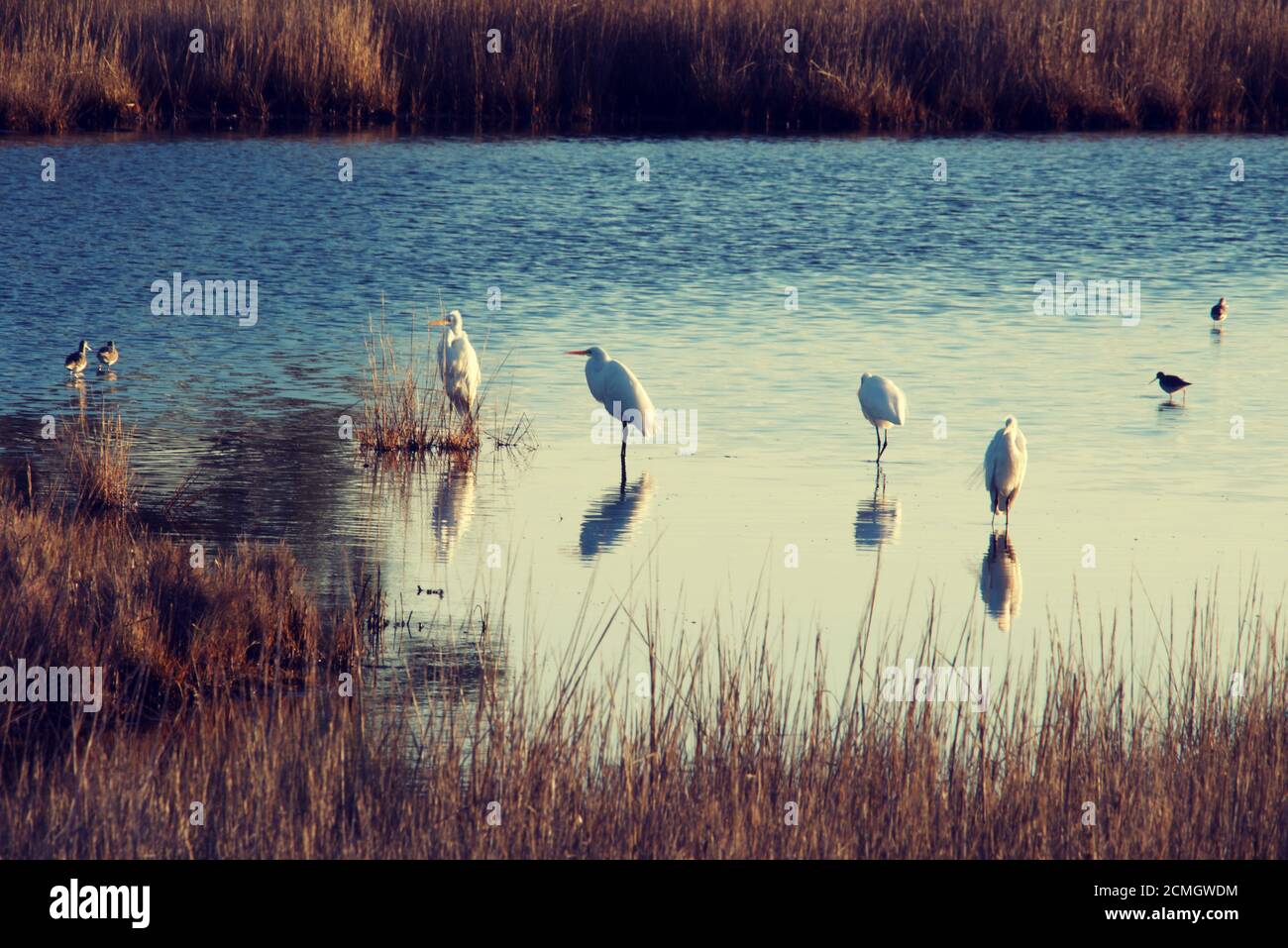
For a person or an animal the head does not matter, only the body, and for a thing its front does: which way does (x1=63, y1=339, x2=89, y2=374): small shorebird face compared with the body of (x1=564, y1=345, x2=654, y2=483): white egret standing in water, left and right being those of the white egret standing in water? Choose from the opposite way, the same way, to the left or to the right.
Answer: the opposite way

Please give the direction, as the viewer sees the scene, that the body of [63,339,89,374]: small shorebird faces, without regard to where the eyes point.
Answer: to the viewer's right

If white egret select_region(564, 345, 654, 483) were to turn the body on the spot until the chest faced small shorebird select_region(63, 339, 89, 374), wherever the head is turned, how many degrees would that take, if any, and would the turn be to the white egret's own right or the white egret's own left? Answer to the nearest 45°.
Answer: approximately 45° to the white egret's own right

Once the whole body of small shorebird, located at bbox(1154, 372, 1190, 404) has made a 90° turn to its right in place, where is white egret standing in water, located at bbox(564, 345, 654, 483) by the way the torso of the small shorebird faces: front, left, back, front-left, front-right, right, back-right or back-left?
back-left

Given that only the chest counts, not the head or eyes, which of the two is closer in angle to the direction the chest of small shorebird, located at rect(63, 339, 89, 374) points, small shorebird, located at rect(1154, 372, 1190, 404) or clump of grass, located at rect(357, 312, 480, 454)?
the small shorebird

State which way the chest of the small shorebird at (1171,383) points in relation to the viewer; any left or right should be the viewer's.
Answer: facing to the left of the viewer

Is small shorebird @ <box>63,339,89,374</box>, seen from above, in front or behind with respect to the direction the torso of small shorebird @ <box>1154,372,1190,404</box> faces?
in front

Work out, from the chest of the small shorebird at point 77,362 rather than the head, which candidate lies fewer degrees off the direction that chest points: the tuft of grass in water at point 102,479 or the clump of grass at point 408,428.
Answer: the clump of grass

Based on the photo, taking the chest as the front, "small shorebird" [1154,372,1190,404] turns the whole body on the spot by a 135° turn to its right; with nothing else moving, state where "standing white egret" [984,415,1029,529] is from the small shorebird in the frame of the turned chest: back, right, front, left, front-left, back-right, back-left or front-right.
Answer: back-right

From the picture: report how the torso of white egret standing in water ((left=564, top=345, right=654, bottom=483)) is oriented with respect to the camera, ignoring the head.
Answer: to the viewer's left

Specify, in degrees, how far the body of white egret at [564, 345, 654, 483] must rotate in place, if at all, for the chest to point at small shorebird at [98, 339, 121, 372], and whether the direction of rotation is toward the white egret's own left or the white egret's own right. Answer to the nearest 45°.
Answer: approximately 45° to the white egret's own right

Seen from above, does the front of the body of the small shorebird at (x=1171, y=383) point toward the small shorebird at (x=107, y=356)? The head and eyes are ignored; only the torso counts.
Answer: yes

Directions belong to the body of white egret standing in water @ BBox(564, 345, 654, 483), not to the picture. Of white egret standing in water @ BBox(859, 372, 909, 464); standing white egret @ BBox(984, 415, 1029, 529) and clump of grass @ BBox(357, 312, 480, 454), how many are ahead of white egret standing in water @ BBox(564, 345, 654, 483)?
1
